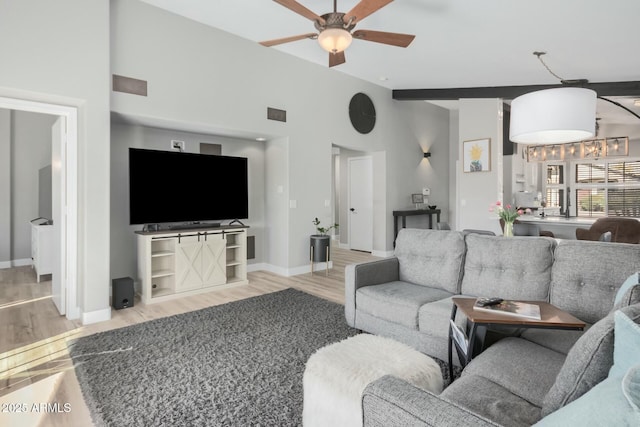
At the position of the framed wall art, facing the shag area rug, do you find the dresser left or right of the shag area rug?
right

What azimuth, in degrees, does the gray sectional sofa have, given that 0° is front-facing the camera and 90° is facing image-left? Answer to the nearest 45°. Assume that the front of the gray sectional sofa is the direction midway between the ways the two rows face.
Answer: approximately 45°

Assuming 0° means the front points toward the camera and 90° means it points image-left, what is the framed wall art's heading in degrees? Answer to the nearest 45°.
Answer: approximately 45°

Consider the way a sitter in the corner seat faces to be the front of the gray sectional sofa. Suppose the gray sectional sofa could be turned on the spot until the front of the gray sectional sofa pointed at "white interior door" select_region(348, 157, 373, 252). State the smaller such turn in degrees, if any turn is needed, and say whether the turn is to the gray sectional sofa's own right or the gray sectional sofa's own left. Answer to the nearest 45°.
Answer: approximately 90° to the gray sectional sofa's own right

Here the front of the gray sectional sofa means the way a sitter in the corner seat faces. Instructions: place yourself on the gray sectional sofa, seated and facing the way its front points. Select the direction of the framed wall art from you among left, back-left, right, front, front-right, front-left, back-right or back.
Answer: back-right
